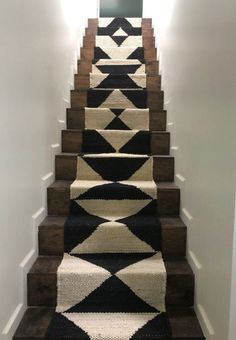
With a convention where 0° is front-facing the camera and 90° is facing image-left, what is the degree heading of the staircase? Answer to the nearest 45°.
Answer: approximately 0°
